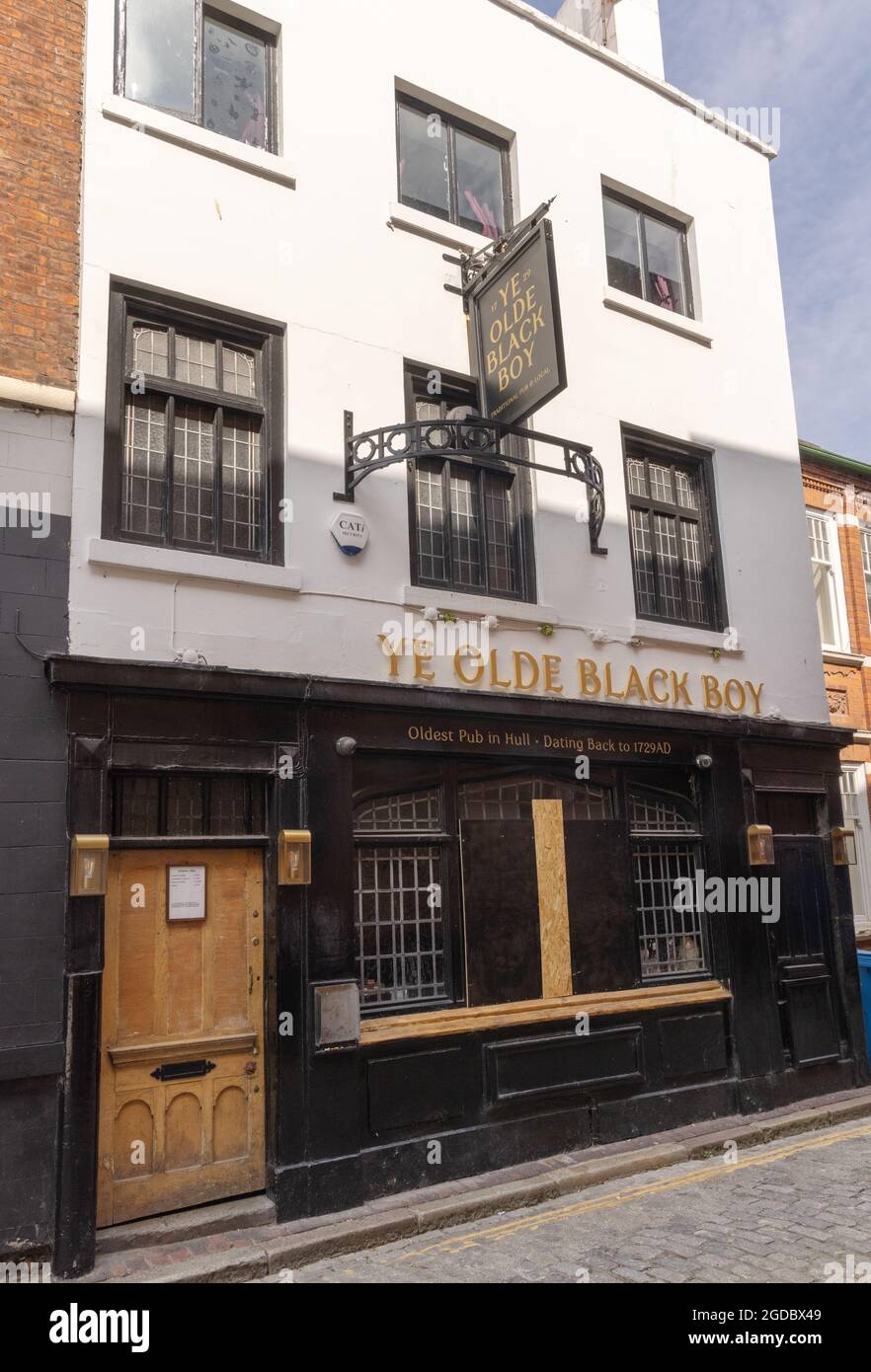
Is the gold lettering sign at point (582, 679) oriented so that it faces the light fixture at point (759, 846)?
no

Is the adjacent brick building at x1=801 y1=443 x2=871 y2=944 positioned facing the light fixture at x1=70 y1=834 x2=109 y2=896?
no

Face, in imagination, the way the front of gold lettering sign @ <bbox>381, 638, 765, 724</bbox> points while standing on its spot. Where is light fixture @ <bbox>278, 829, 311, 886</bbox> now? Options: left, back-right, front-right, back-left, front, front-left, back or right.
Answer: right

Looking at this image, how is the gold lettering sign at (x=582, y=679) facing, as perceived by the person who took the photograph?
facing the viewer and to the right of the viewer

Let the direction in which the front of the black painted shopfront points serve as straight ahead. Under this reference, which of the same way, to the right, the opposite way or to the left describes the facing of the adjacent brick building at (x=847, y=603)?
the same way

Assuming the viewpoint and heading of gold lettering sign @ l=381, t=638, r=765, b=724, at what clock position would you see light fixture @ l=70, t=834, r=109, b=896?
The light fixture is roughly at 3 o'clock from the gold lettering sign.

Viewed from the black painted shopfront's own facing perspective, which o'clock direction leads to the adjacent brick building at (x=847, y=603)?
The adjacent brick building is roughly at 9 o'clock from the black painted shopfront.

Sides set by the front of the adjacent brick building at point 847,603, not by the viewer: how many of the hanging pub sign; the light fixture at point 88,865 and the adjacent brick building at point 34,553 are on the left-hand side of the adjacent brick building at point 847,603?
0

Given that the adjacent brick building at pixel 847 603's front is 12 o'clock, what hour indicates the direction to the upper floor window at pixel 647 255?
The upper floor window is roughly at 2 o'clock from the adjacent brick building.

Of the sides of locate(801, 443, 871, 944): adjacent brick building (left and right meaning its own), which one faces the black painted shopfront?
right

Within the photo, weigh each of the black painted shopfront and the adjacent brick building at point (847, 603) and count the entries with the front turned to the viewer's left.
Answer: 0

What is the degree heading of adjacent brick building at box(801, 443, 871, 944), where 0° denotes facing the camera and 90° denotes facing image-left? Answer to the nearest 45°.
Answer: approximately 315°

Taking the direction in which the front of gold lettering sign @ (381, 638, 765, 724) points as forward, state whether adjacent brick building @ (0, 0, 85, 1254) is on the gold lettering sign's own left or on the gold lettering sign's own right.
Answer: on the gold lettering sign's own right

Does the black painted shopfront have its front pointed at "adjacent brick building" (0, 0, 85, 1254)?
no

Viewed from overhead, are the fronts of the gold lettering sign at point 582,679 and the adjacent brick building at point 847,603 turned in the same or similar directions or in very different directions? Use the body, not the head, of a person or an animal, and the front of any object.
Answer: same or similar directions
